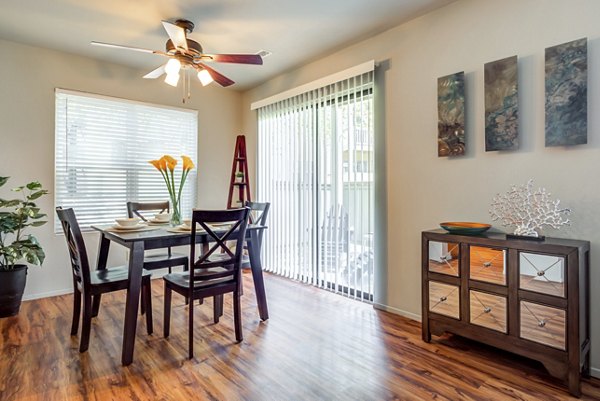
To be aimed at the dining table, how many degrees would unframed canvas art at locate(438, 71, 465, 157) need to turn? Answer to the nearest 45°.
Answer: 0° — it already faces it

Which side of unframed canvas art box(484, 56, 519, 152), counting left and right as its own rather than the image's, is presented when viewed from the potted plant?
front

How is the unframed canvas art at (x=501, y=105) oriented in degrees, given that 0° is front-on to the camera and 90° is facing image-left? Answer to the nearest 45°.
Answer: approximately 45°

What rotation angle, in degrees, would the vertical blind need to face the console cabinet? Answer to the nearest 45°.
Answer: approximately 90° to its left

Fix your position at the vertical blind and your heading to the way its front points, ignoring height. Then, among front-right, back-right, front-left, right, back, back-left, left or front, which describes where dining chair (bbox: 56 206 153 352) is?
front

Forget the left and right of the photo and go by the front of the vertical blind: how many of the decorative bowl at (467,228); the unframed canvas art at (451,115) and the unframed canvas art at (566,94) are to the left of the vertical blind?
3

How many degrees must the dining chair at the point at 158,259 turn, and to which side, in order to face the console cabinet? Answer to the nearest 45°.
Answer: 0° — it already faces it

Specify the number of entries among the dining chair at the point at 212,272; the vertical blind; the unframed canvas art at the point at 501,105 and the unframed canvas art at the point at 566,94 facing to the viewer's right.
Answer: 0

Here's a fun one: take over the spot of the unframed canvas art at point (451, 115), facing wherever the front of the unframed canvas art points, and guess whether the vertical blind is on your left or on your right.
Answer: on your right

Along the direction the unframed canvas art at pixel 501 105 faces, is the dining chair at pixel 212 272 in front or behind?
in front

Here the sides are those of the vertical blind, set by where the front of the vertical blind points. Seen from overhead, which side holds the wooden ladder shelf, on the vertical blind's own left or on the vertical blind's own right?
on the vertical blind's own right

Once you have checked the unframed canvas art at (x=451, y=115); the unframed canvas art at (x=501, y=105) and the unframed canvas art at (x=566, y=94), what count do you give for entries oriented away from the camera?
0

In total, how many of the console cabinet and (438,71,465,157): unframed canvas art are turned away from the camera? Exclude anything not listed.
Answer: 0

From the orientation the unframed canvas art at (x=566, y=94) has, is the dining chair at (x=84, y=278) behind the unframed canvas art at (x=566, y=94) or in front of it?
in front

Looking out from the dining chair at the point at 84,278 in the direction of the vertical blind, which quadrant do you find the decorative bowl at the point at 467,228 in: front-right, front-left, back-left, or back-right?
front-right

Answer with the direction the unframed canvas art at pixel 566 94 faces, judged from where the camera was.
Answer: facing the viewer and to the left of the viewer

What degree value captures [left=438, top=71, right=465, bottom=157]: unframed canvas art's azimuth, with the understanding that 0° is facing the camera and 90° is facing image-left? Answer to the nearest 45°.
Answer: approximately 45°
